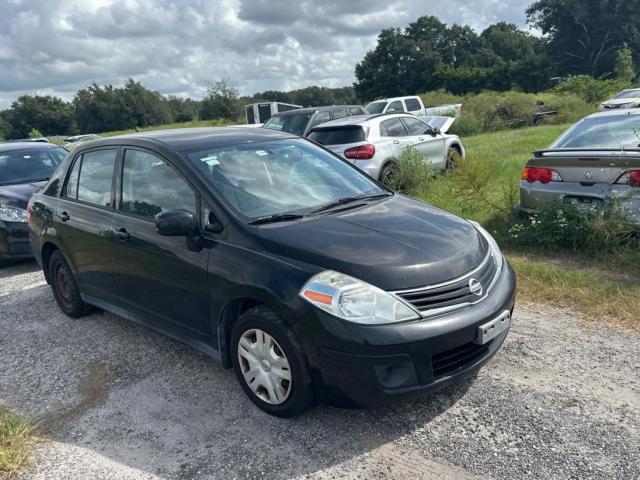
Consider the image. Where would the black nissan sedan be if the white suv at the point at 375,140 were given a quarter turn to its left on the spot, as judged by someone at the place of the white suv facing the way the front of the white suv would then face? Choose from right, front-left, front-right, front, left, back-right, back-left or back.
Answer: back-left

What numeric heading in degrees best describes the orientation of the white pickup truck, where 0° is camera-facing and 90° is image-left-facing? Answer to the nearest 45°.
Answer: approximately 45°

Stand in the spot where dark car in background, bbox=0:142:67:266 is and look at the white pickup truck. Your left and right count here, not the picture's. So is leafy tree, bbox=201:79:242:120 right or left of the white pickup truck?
left

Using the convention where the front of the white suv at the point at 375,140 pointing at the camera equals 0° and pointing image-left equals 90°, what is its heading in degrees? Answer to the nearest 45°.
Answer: approximately 225°

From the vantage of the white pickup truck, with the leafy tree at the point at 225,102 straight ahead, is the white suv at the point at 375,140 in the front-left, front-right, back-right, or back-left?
back-left

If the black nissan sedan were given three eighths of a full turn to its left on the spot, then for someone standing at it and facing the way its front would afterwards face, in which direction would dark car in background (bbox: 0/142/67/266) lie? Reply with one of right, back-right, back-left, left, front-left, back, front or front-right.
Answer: front-left

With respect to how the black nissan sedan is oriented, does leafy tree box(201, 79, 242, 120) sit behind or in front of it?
behind

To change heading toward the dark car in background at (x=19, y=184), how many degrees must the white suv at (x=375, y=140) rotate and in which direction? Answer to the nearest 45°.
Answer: approximately 180°

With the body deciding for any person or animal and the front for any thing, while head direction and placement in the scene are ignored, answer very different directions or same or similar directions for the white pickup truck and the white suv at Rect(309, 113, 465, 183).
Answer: very different directions

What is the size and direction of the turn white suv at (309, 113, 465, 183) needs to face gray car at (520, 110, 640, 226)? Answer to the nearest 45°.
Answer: approximately 90° to its right

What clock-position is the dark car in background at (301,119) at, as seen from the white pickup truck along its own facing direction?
The dark car in background is roughly at 11 o'clock from the white pickup truck.
